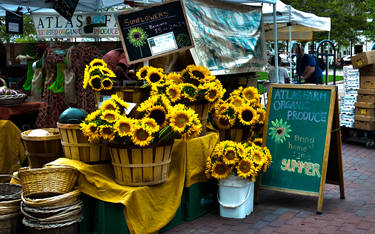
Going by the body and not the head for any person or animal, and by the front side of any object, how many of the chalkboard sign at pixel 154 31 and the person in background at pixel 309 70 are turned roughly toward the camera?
1

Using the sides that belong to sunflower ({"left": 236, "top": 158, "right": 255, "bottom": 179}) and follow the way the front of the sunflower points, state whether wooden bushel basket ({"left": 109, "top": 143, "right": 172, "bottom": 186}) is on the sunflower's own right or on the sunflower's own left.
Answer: on the sunflower's own right

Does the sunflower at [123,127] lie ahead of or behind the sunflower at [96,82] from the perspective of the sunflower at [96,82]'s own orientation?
ahead

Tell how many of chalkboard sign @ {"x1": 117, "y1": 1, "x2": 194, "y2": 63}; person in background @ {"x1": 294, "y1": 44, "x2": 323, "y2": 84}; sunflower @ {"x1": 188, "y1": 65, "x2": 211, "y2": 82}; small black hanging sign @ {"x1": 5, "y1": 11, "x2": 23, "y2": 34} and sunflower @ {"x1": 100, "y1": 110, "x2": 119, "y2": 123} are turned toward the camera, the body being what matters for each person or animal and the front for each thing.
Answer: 4

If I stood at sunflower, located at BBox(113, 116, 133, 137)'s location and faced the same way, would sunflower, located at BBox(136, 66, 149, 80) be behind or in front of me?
behind

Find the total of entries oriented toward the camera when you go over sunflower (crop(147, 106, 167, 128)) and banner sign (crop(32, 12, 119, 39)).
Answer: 2

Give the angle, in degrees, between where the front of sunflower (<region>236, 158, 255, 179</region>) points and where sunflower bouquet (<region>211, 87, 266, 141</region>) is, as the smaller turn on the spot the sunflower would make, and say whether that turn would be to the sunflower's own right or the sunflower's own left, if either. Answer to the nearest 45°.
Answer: approximately 180°

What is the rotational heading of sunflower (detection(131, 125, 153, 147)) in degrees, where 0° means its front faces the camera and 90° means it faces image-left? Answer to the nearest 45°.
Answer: approximately 0°
